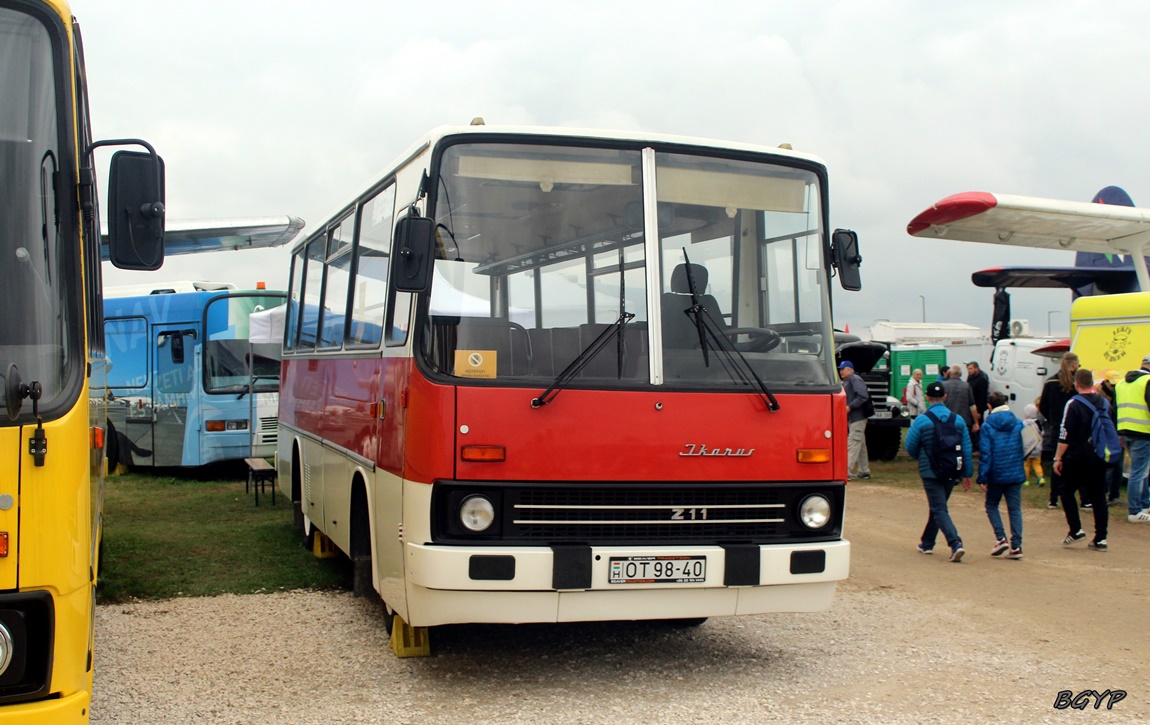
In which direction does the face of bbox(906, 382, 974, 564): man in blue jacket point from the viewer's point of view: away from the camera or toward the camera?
away from the camera

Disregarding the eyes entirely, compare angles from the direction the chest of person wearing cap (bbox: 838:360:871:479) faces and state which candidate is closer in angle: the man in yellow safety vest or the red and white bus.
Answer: the red and white bus

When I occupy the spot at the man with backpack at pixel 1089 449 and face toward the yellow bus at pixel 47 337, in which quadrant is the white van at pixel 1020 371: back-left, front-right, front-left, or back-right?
back-right

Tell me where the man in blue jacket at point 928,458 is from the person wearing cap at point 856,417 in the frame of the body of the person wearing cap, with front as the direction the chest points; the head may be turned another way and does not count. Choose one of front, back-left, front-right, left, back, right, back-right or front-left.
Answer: left

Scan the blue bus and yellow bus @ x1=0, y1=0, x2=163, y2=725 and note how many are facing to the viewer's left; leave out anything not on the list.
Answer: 0

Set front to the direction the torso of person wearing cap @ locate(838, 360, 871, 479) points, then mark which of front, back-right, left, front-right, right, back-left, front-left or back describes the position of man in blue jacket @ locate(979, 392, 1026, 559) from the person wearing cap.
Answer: left

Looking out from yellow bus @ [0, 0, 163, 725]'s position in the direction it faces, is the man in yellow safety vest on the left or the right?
on its left

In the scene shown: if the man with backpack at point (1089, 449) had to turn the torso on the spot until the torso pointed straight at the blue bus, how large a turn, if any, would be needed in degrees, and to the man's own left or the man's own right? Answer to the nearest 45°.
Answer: approximately 45° to the man's own left

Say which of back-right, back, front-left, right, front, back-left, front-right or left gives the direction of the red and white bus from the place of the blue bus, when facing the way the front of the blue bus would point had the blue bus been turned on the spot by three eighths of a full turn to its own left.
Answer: back

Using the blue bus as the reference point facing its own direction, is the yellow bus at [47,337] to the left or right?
on its right

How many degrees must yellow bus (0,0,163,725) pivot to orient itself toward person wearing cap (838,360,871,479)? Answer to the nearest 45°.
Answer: approximately 135° to its left
